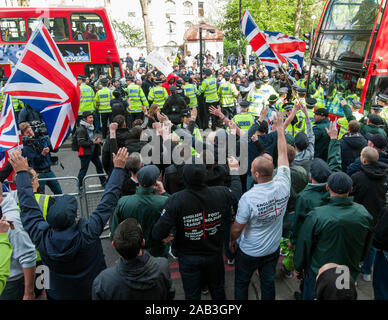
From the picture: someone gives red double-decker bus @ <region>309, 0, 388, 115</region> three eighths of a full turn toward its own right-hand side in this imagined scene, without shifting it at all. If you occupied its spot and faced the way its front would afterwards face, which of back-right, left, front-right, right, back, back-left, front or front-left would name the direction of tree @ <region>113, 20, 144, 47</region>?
front-left

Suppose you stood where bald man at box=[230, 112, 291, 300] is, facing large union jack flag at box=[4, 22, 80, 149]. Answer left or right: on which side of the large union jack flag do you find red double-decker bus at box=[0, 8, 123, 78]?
right

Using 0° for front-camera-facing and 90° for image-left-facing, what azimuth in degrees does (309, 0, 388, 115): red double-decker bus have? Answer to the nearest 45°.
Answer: approximately 45°
